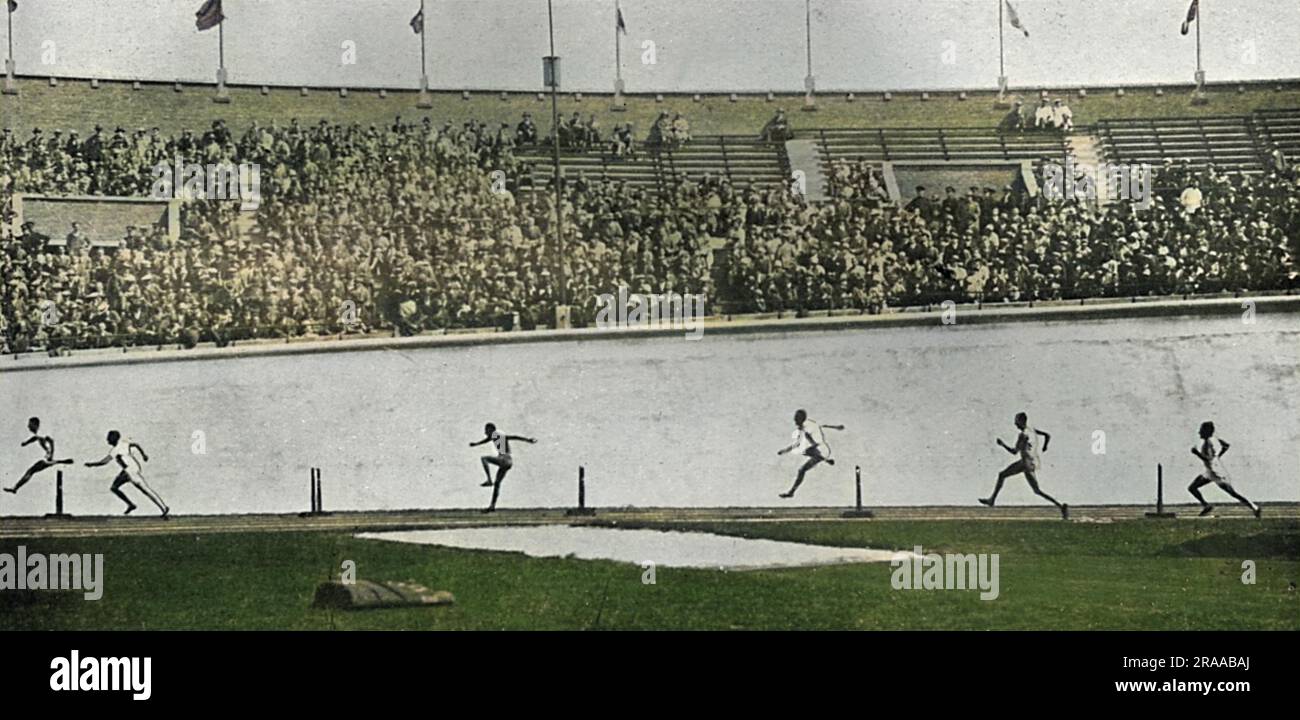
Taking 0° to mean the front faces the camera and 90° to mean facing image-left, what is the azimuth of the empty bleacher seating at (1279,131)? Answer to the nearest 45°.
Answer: approximately 0°

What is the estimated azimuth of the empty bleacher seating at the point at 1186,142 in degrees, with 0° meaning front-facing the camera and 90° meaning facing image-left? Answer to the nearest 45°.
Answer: approximately 0°

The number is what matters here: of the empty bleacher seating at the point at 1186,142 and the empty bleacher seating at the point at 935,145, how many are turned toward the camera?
2
